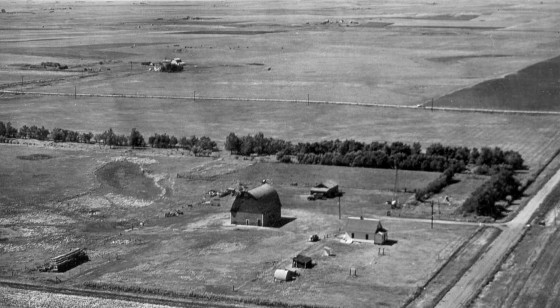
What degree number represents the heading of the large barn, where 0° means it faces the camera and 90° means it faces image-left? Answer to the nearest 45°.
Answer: approximately 45°

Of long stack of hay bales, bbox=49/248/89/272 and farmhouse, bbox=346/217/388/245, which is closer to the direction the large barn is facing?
the long stack of hay bales

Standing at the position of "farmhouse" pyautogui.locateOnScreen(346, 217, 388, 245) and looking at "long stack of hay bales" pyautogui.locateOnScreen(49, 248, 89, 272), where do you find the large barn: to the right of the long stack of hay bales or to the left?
right

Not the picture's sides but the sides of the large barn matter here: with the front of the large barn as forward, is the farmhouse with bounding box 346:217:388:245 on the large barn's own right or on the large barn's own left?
on the large barn's own left

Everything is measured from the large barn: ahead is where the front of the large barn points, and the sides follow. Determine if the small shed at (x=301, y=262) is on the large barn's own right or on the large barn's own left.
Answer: on the large barn's own left

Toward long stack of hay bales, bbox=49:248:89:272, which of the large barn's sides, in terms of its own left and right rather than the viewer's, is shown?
front

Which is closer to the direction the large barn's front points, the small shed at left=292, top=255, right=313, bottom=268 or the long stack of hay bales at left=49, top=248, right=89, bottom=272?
the long stack of hay bales

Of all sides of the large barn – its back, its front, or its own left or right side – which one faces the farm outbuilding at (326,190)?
back
